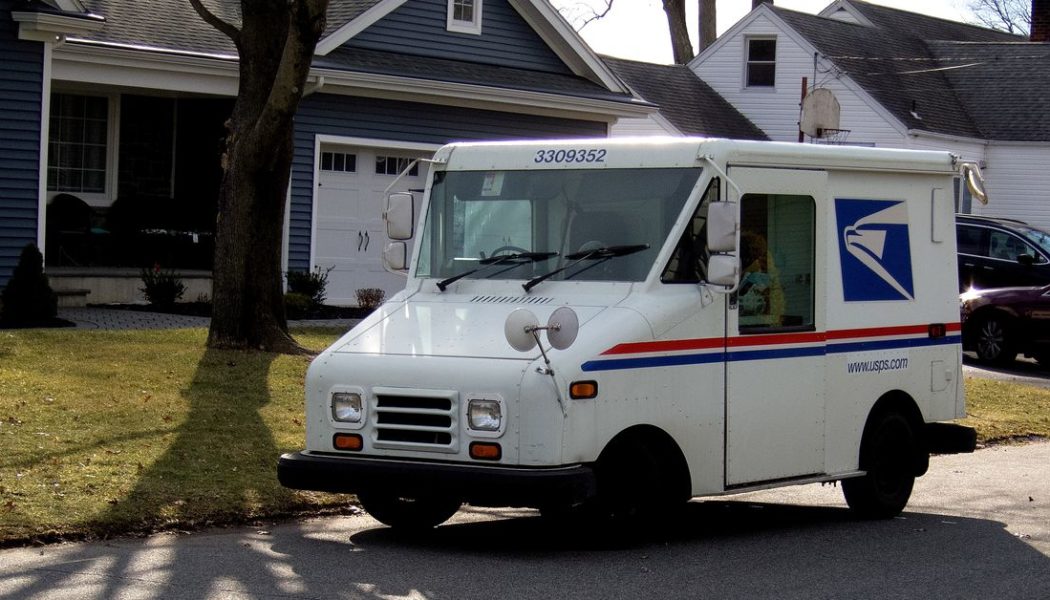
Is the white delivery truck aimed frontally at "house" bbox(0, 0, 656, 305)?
no

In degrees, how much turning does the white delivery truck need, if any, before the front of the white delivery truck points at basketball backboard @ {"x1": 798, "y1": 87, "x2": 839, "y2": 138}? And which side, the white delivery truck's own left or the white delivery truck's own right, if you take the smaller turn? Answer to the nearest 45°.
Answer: approximately 135° to the white delivery truck's own right

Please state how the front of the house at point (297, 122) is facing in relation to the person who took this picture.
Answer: facing the viewer and to the right of the viewer

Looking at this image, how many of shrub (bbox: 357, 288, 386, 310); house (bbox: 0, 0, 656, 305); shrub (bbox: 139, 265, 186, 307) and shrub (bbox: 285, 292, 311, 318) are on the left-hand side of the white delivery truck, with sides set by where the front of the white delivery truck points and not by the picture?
0

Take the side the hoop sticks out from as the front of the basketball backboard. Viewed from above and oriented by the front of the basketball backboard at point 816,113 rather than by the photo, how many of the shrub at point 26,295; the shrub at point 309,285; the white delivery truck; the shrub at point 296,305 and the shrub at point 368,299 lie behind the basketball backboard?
0

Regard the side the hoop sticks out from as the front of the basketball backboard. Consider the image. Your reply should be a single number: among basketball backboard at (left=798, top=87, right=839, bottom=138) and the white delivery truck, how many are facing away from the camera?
0

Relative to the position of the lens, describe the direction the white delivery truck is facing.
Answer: facing the viewer and to the left of the viewer

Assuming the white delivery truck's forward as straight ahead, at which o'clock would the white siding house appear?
The white siding house is roughly at 5 o'clock from the white delivery truck.

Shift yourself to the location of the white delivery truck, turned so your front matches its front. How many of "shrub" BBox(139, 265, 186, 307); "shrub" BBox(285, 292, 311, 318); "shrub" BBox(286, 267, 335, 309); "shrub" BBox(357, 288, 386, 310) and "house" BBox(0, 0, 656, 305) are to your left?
0
